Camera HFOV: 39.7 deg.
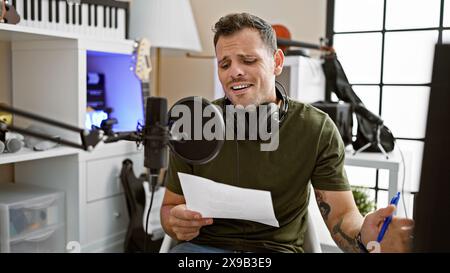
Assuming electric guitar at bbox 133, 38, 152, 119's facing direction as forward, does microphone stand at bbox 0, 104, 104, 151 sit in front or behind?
in front

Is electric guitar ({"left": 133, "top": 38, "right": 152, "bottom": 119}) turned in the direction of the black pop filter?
yes

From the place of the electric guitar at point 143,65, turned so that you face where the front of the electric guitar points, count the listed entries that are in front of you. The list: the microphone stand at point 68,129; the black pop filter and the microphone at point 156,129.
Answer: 3

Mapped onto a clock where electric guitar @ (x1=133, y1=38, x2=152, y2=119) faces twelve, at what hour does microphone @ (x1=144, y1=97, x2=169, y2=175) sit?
The microphone is roughly at 12 o'clock from the electric guitar.

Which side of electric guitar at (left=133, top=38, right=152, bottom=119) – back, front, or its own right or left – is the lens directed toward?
front

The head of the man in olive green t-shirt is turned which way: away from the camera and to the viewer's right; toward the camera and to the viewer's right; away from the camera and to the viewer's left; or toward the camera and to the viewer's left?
toward the camera and to the viewer's left
